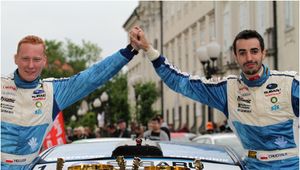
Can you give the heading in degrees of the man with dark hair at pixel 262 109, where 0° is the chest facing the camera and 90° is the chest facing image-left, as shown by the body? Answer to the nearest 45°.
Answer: approximately 0°

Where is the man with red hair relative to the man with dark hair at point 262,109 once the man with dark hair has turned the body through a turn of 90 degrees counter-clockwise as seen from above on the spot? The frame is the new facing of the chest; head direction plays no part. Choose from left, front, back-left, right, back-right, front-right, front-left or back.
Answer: back

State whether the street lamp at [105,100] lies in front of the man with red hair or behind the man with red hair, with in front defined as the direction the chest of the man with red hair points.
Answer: behind

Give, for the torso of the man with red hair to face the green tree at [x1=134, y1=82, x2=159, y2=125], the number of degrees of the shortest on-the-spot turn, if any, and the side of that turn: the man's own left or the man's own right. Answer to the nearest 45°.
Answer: approximately 180°
